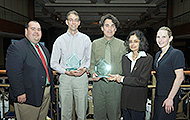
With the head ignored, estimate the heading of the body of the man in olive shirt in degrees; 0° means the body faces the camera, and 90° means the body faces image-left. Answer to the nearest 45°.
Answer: approximately 0°

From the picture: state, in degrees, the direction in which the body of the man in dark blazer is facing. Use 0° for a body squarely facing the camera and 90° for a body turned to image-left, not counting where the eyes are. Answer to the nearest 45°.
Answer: approximately 315°
